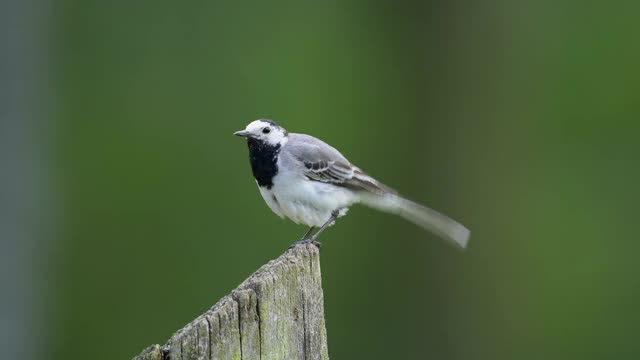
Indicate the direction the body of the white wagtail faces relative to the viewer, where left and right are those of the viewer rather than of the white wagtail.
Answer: facing to the left of the viewer
